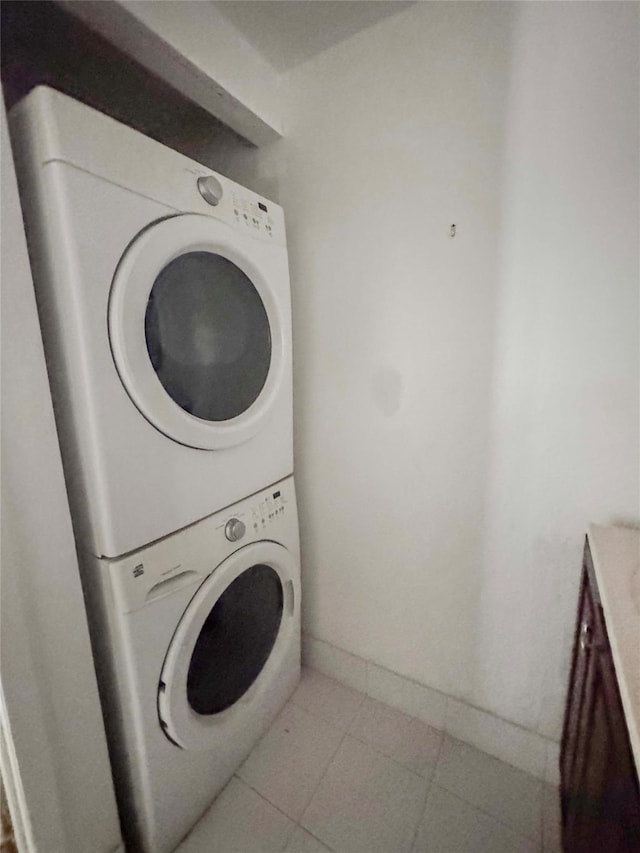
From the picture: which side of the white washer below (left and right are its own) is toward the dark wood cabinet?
front

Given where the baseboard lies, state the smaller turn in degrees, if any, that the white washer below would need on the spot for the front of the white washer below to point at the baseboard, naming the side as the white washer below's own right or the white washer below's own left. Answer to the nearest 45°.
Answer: approximately 45° to the white washer below's own left

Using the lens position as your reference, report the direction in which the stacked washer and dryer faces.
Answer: facing the viewer and to the right of the viewer

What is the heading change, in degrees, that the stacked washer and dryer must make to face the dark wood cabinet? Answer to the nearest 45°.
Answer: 0° — it already faces it

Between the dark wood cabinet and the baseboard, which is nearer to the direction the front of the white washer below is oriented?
the dark wood cabinet

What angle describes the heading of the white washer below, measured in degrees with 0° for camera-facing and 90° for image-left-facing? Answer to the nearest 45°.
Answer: approximately 315°
